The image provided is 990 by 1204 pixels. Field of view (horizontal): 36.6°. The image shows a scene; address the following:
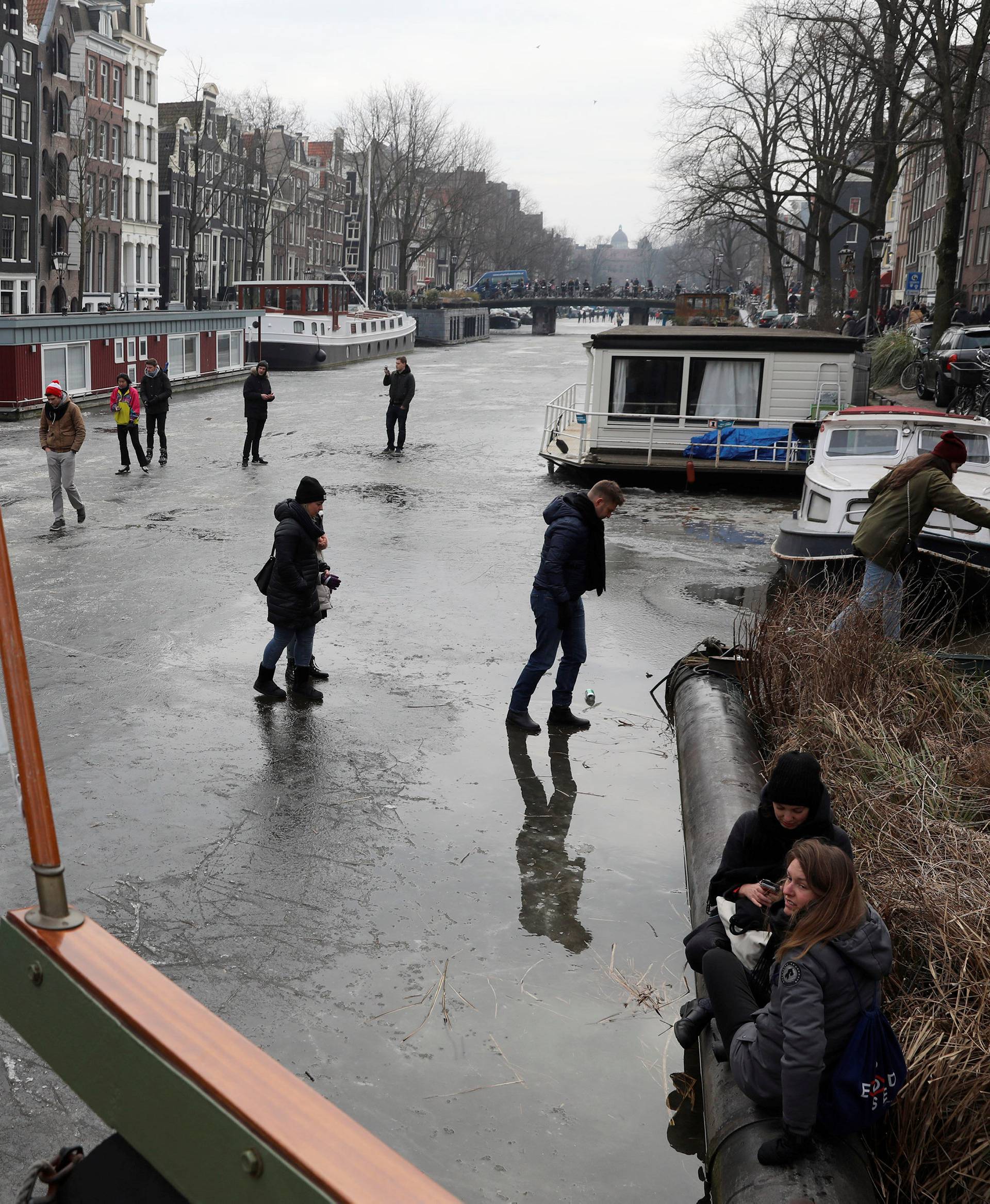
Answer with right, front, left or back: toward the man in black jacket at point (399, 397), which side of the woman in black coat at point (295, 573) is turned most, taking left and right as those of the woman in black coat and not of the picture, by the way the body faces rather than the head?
left

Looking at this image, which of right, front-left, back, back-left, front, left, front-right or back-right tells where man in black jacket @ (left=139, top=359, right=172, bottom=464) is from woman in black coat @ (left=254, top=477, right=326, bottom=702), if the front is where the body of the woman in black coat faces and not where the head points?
left

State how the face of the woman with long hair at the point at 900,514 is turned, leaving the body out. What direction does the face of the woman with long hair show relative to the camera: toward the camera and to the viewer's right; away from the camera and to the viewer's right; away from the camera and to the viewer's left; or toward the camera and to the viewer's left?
away from the camera and to the viewer's right

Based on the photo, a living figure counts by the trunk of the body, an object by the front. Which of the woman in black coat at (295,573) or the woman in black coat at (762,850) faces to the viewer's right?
the woman in black coat at (295,573)

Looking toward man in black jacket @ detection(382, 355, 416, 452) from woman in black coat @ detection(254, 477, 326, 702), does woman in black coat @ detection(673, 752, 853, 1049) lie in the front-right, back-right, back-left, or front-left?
back-right

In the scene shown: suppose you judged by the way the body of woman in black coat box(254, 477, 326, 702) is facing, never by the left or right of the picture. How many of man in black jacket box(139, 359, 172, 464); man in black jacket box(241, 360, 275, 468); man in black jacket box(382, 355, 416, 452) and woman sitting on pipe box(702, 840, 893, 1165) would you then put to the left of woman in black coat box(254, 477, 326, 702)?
3

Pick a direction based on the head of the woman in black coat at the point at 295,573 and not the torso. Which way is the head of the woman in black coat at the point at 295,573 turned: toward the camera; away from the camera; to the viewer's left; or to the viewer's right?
to the viewer's right

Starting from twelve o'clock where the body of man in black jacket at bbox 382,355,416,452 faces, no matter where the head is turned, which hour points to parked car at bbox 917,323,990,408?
The parked car is roughly at 7 o'clock from the man in black jacket.

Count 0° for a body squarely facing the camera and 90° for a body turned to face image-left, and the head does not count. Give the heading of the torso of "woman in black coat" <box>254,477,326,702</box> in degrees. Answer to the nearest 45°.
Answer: approximately 270°

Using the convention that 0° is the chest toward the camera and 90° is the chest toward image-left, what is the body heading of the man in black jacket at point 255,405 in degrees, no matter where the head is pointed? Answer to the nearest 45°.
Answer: approximately 315°

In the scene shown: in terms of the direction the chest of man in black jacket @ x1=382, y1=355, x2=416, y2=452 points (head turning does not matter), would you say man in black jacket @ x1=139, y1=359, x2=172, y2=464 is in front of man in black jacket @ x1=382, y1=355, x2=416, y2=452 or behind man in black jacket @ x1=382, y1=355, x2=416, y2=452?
in front
